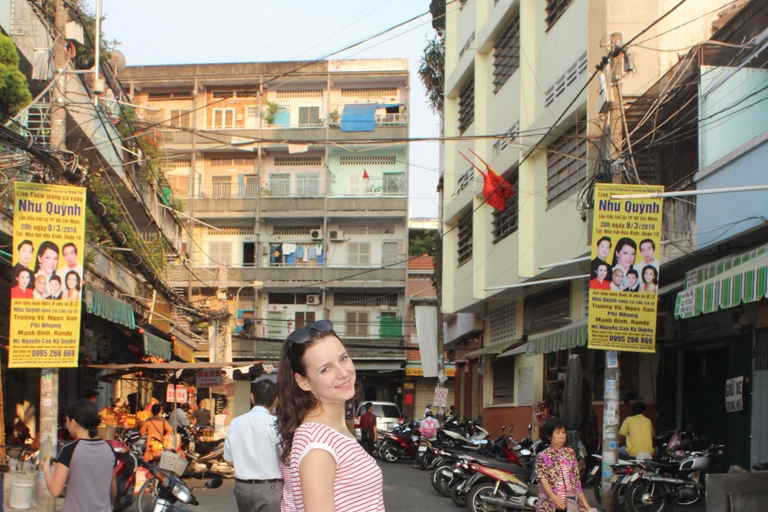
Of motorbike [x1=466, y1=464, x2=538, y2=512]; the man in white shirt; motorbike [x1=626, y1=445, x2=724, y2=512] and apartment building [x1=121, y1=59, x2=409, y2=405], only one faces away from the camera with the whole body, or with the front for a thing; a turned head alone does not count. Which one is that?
the man in white shirt

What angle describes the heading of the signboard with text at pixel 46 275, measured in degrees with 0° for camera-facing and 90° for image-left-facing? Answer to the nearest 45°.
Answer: approximately 0°

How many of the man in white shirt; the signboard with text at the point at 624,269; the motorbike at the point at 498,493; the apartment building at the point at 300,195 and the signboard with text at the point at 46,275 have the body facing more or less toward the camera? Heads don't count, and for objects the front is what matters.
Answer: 3

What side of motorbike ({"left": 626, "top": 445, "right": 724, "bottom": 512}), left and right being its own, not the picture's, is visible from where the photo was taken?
right

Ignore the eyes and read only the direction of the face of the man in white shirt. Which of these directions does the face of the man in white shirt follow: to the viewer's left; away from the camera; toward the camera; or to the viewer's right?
away from the camera

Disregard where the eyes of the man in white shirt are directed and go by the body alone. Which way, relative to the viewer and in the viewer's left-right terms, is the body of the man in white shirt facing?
facing away from the viewer

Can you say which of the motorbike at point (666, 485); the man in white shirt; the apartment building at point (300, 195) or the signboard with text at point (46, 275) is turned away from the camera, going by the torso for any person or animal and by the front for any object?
the man in white shirt

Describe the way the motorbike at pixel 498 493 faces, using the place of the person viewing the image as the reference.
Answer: facing to the right of the viewer
